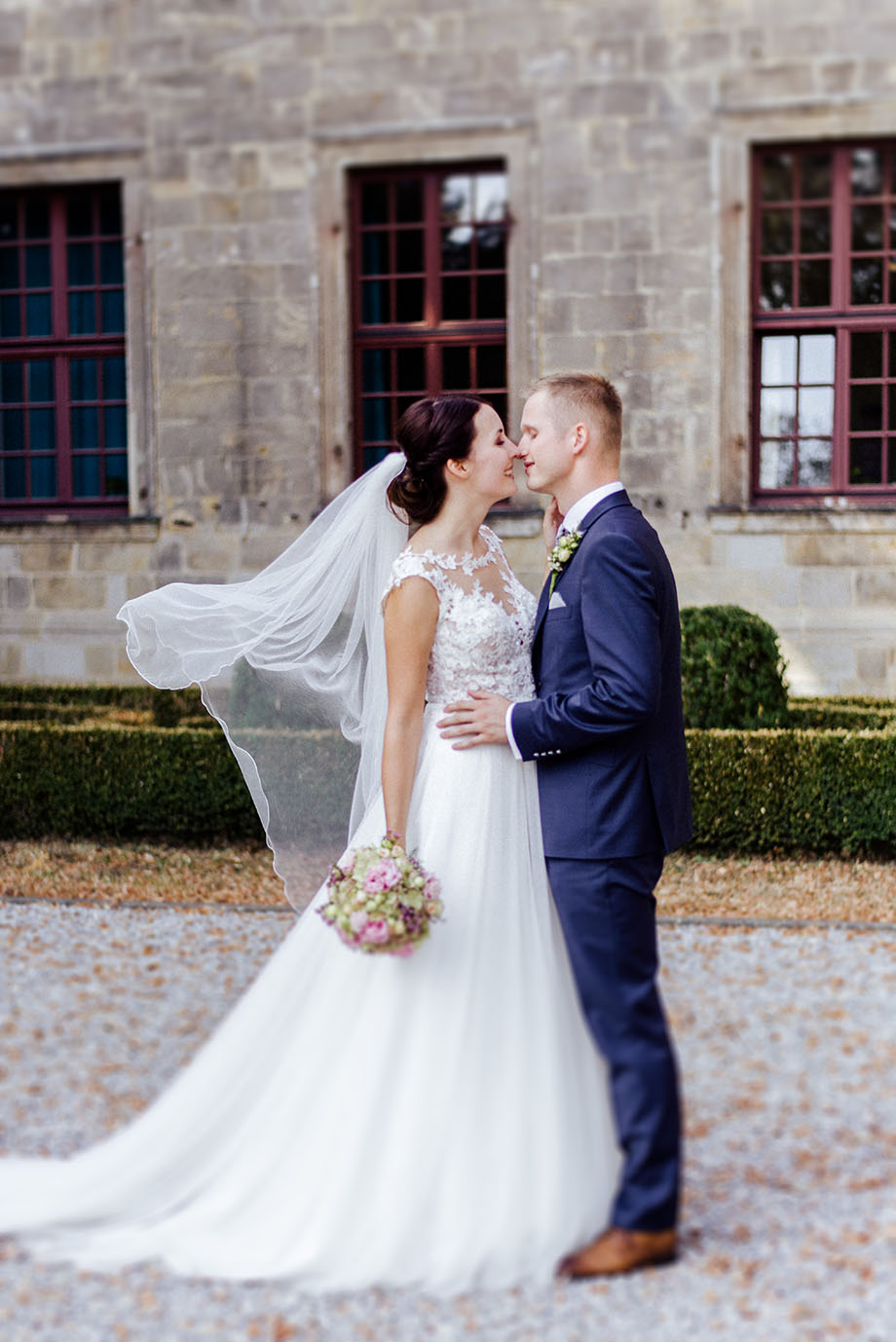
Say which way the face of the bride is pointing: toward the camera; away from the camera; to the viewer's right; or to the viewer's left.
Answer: to the viewer's right

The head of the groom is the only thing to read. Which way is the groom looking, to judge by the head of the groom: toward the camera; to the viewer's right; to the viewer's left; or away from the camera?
to the viewer's left

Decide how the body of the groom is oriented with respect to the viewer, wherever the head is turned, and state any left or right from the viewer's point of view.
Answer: facing to the left of the viewer

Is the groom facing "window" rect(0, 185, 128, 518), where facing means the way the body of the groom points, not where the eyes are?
no

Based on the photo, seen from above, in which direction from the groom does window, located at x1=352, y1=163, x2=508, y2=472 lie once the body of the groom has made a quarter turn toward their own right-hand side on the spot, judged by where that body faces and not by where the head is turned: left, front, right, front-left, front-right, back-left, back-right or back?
front

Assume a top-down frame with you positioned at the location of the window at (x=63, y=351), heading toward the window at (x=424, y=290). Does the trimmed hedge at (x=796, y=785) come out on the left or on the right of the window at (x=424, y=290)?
right

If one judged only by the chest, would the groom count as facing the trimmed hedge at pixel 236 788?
no
